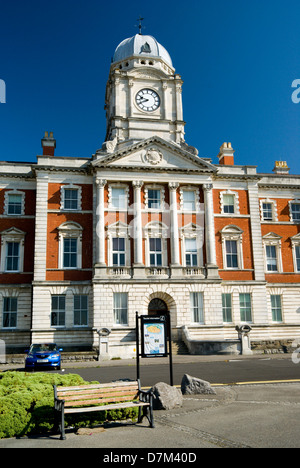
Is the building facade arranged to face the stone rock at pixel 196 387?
yes

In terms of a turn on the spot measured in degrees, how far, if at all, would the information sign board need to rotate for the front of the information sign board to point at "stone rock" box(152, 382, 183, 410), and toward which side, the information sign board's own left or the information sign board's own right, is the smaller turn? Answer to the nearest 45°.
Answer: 0° — it already faces it

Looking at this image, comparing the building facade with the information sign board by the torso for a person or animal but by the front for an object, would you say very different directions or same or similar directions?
same or similar directions

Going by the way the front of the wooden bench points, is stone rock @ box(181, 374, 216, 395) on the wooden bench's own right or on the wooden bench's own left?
on the wooden bench's own left

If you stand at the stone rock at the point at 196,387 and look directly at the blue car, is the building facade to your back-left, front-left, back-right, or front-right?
front-right

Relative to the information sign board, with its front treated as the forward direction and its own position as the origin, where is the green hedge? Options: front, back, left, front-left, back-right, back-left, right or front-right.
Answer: front-right

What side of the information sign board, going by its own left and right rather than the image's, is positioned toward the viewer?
front

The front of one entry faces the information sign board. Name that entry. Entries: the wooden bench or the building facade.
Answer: the building facade

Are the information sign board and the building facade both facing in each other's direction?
no

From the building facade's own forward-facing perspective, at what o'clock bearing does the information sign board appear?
The information sign board is roughly at 12 o'clock from the building facade.

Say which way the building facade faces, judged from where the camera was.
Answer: facing the viewer

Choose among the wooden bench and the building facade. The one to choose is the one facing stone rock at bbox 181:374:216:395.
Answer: the building facade

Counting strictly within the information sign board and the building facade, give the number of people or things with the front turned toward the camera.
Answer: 2

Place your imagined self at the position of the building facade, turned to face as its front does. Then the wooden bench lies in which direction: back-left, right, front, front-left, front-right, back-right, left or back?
front

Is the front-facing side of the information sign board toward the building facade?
no

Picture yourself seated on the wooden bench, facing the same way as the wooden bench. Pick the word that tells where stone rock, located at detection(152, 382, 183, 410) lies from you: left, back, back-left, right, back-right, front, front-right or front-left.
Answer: left

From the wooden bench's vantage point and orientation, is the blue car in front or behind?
behind

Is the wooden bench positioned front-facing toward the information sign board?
no
